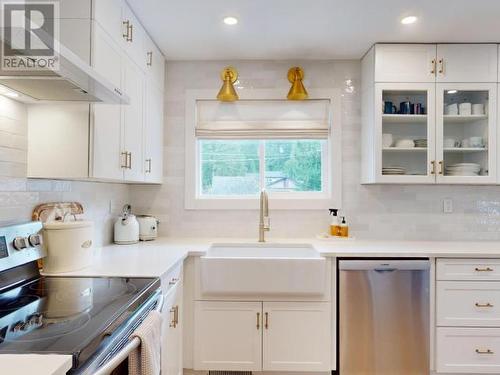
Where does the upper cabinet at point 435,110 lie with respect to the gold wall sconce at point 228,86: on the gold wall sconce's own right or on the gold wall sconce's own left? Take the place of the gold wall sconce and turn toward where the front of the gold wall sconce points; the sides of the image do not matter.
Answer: on the gold wall sconce's own left

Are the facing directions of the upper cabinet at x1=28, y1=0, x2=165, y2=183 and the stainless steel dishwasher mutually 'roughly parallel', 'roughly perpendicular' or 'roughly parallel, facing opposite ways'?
roughly perpendicular

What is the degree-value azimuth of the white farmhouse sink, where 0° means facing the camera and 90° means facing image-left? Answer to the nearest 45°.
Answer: approximately 0°

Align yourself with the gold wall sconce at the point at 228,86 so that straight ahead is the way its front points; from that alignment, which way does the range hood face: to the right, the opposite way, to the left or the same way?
to the left

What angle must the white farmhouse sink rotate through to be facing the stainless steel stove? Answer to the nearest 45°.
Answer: approximately 45° to its right
